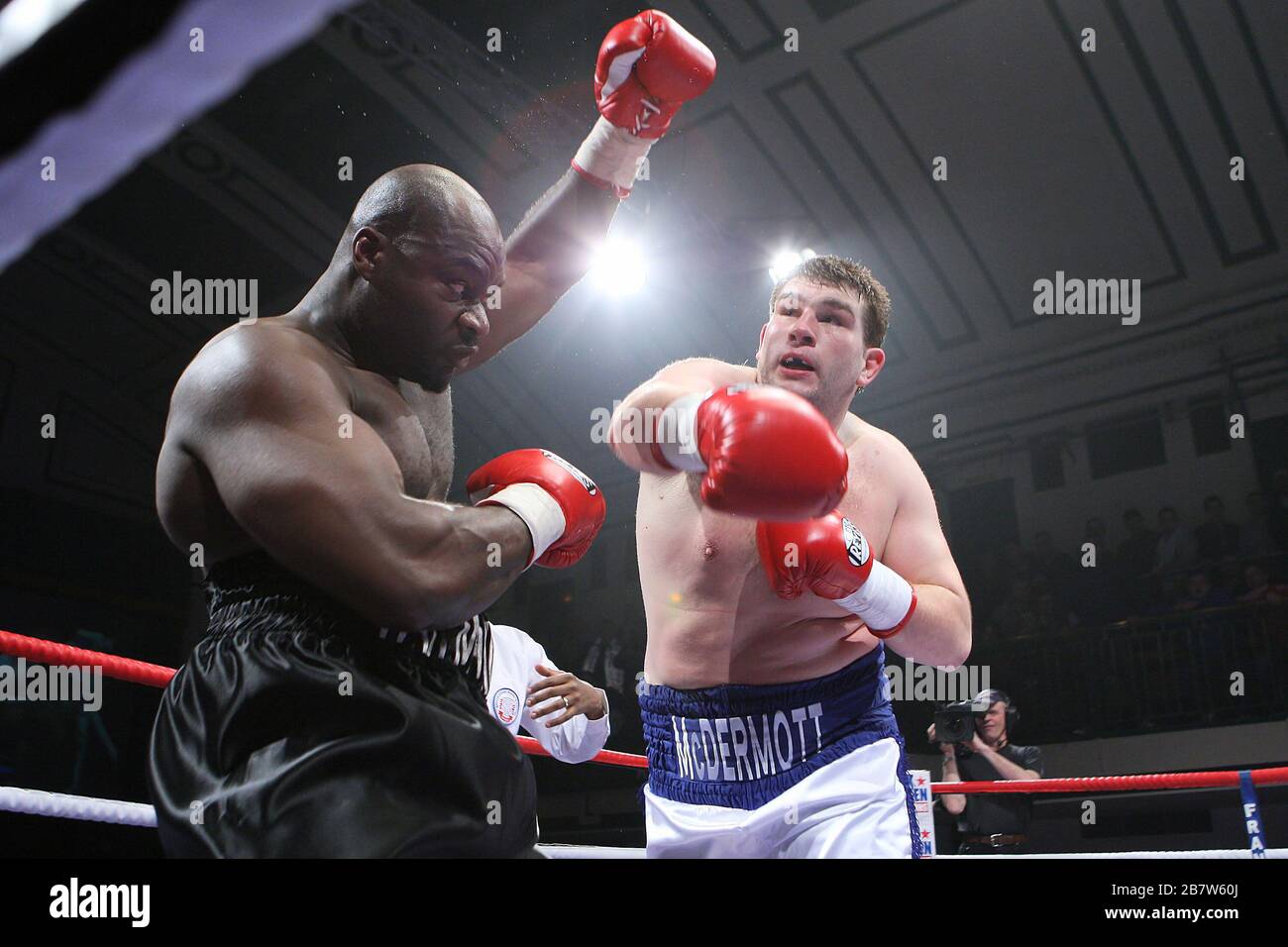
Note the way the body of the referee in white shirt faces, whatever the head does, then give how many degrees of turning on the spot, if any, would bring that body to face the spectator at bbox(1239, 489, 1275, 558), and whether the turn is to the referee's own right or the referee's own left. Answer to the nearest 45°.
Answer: approximately 90° to the referee's own left

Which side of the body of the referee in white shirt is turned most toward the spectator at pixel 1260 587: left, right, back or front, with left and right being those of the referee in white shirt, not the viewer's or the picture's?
left

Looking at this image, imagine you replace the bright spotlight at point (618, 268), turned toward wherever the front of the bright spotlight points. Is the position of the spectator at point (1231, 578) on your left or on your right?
on your left

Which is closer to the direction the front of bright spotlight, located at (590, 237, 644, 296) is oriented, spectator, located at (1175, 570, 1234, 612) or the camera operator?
the camera operator

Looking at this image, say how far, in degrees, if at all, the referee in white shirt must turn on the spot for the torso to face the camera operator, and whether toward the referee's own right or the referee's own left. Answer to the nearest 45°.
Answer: approximately 90° to the referee's own left

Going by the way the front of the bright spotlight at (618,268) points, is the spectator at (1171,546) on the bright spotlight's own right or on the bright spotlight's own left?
on the bright spotlight's own left

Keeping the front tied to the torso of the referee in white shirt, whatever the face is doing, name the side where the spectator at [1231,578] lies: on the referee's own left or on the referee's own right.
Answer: on the referee's own left

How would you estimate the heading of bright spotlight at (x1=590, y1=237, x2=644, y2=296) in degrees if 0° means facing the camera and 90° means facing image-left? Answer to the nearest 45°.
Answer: approximately 0°
